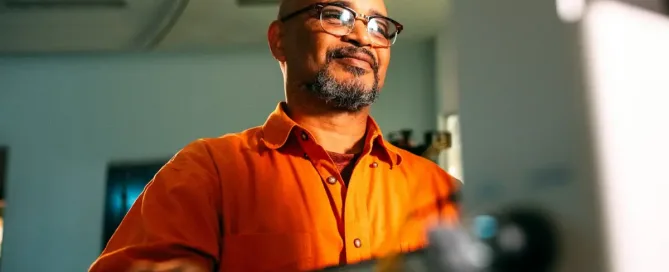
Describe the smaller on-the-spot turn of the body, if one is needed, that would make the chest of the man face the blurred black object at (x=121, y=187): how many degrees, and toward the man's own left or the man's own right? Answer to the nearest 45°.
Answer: approximately 180°

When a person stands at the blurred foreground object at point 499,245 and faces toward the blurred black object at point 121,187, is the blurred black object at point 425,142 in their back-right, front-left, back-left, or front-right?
front-right

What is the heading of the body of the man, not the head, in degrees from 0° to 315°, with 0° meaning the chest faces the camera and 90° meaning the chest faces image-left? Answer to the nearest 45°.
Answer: approximately 315°

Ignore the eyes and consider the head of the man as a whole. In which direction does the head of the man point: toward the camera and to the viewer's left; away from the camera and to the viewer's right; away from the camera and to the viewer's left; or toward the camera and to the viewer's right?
toward the camera and to the viewer's right

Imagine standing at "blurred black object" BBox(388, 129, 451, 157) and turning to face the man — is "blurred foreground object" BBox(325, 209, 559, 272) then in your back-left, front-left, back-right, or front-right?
front-left

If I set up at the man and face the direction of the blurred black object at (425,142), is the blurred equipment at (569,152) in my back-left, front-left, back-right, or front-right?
back-right

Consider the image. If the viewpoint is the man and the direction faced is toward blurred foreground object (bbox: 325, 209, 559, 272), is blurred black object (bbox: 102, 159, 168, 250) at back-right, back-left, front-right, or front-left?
back-right

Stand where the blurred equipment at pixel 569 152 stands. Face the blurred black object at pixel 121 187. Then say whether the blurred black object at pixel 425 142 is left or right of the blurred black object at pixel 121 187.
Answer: right
